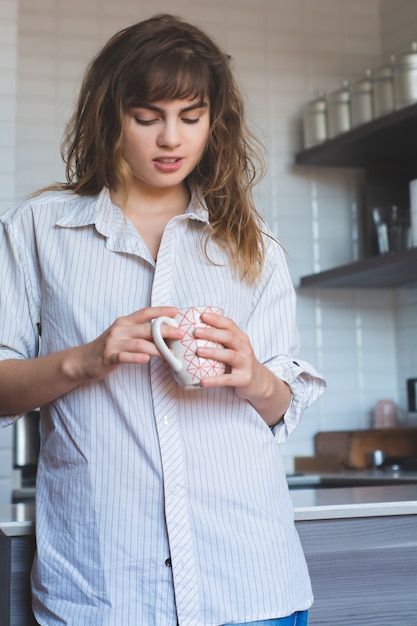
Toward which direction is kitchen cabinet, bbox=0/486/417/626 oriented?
toward the camera

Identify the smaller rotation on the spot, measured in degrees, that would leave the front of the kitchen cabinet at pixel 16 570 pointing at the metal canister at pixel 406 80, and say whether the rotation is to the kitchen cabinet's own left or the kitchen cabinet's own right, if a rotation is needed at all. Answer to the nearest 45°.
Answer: approximately 135° to the kitchen cabinet's own left

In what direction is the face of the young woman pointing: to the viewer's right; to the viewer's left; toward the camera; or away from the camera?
toward the camera

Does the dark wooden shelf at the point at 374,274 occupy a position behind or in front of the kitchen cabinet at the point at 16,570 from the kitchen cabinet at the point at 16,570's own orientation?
behind

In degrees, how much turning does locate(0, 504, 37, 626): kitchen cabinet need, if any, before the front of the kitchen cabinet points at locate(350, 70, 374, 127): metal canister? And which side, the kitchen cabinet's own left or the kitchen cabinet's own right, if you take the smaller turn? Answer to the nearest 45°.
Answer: approximately 135° to the kitchen cabinet's own left

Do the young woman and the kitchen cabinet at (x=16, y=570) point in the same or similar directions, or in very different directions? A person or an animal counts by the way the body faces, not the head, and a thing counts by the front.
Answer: same or similar directions

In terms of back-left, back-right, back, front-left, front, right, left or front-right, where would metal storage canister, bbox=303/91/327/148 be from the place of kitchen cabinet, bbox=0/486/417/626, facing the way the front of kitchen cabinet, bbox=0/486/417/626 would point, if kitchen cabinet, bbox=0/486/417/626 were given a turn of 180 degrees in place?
front

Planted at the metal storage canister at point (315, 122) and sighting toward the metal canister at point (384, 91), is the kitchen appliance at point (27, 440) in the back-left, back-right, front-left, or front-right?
back-right

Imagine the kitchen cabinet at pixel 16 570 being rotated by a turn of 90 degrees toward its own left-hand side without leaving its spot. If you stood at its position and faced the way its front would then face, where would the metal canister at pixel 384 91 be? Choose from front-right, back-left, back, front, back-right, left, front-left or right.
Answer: front-left

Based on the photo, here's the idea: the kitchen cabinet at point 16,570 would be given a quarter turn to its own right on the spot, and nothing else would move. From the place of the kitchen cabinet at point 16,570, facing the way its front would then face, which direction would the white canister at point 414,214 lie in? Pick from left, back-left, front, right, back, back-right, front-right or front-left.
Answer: back-right

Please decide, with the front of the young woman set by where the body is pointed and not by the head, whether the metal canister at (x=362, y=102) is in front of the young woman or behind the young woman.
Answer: behind
